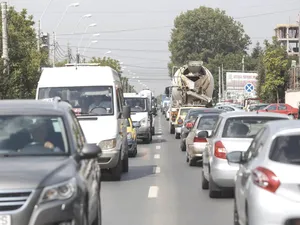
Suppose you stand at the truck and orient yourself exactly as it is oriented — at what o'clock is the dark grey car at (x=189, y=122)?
The dark grey car is roughly at 6 o'clock from the truck.

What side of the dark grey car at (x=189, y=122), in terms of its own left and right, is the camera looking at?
back

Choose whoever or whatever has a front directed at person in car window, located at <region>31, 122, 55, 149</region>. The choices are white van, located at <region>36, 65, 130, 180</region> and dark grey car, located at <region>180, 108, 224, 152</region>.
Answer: the white van

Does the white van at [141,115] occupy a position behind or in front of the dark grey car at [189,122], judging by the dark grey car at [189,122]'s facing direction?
in front

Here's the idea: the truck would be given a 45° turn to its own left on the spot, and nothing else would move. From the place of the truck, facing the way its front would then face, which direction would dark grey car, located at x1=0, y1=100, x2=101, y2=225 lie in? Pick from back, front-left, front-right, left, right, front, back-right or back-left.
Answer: back-left

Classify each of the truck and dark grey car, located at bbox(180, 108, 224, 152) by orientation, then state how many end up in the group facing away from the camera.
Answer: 2

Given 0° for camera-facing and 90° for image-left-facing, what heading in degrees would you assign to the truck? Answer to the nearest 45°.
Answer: approximately 180°

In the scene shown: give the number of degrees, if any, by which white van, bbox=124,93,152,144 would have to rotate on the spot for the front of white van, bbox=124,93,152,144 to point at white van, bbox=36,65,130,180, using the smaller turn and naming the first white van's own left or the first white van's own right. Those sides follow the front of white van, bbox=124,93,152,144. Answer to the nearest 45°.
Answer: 0° — it already faces it

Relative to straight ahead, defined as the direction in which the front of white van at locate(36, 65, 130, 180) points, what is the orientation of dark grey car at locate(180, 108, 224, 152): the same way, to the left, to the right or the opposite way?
the opposite way

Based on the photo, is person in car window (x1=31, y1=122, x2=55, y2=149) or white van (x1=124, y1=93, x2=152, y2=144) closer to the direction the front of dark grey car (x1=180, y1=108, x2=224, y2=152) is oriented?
the white van

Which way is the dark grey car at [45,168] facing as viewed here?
toward the camera

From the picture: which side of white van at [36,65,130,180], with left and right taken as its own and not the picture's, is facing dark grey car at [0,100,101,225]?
front

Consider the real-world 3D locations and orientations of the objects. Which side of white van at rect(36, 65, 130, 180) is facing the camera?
front

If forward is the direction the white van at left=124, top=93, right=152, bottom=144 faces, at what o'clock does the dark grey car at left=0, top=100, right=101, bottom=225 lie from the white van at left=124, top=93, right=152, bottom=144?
The dark grey car is roughly at 12 o'clock from the white van.
